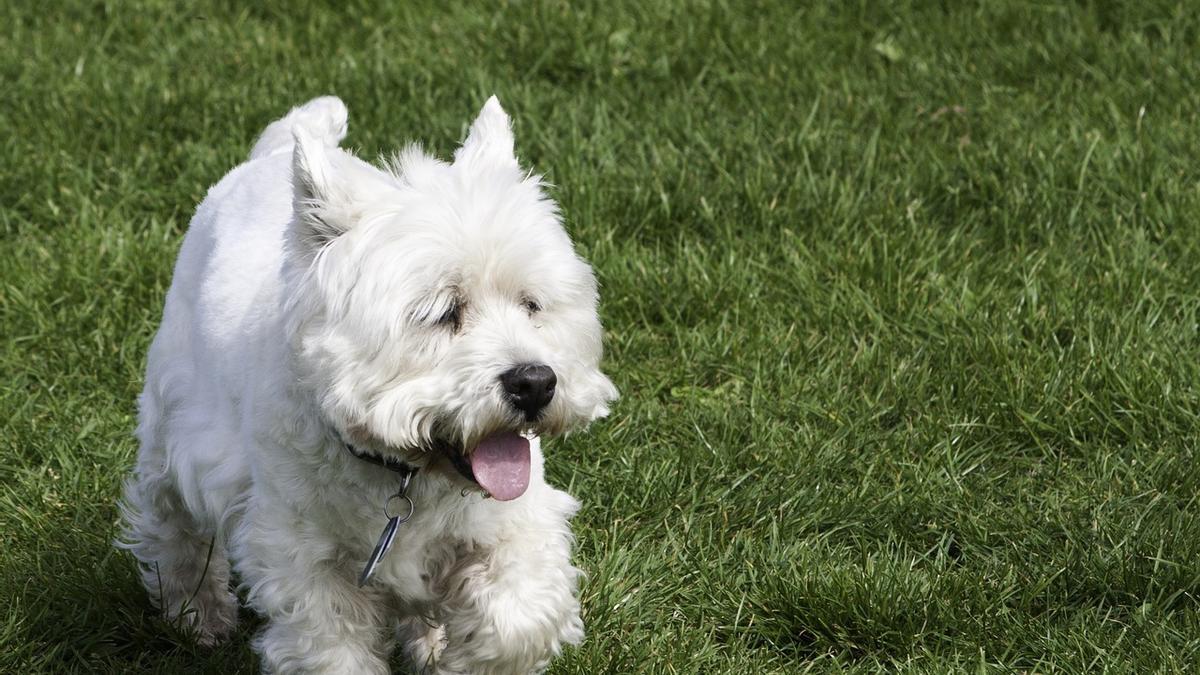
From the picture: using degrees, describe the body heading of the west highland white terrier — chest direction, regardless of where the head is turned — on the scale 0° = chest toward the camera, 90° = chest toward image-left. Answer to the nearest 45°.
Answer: approximately 315°
